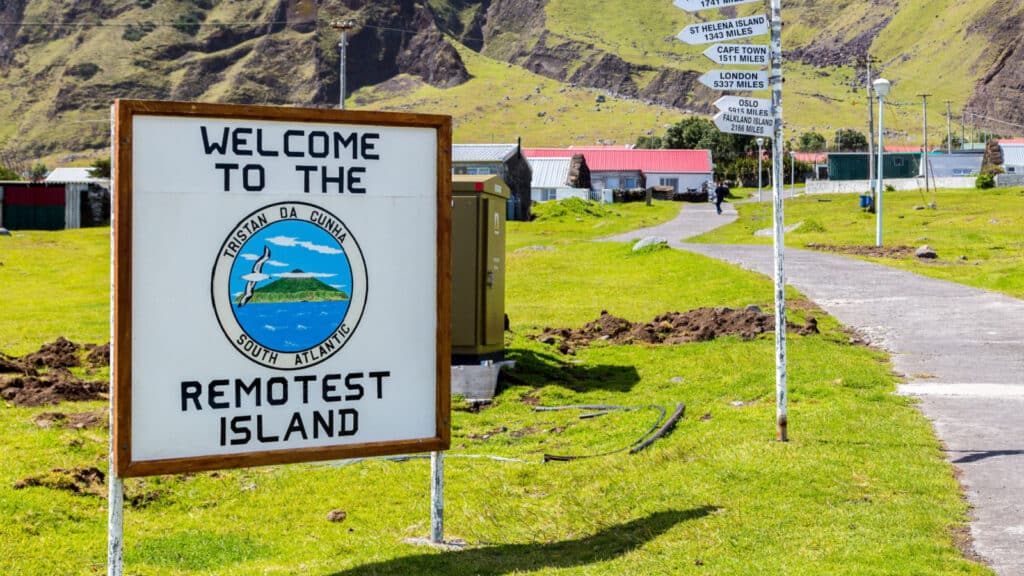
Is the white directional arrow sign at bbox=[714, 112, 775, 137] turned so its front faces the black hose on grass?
no

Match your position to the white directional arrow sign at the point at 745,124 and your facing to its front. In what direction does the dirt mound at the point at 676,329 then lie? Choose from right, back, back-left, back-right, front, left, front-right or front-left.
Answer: back

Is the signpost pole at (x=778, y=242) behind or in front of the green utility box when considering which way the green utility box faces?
in front

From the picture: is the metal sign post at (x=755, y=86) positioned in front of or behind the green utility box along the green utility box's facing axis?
in front

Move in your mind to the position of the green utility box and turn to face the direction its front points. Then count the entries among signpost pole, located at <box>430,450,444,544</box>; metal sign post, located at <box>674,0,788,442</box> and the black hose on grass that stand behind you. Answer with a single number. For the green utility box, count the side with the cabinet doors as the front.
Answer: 0

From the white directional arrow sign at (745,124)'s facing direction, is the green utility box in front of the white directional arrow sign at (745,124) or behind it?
behind

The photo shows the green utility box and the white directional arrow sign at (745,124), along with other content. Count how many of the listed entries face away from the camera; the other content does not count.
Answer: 0

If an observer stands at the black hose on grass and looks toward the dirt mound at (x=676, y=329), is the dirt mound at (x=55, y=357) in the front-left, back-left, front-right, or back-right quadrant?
front-left

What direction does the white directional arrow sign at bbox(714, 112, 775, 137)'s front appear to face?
toward the camera

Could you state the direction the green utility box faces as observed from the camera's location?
facing the viewer and to the right of the viewer

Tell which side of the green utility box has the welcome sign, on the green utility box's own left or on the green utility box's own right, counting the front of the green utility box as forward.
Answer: on the green utility box's own right

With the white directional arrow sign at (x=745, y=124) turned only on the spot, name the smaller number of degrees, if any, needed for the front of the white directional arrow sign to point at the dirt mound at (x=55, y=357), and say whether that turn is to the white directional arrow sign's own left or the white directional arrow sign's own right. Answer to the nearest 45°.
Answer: approximately 135° to the white directional arrow sign's own right
